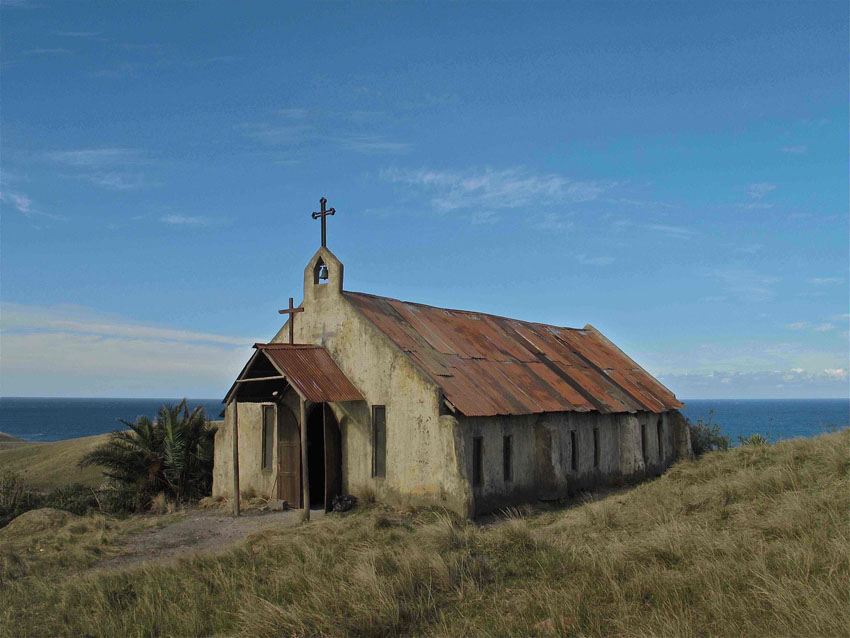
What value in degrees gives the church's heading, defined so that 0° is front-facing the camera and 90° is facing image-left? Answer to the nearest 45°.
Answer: approximately 45°

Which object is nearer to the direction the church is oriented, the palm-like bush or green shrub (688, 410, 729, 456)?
the palm-like bush

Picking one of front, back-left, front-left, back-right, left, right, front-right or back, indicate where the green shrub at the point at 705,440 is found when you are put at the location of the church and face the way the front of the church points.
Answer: back
